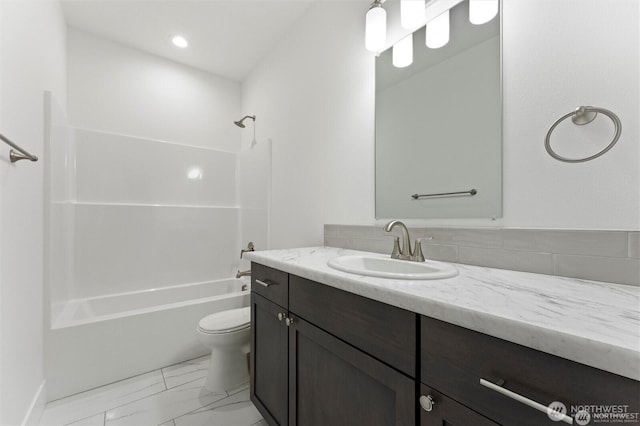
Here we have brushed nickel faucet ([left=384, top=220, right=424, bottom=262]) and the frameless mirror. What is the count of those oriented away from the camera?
0

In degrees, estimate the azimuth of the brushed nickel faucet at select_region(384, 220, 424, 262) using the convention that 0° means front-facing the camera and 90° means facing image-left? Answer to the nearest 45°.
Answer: approximately 45°

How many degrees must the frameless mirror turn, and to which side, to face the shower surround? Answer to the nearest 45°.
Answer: approximately 45° to its right

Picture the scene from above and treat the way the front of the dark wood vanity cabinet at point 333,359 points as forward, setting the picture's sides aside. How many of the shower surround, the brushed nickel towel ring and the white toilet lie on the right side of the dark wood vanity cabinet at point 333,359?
2

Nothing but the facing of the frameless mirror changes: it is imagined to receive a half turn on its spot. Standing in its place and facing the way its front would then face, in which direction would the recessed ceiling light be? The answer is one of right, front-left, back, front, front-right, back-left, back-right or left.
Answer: back-left
